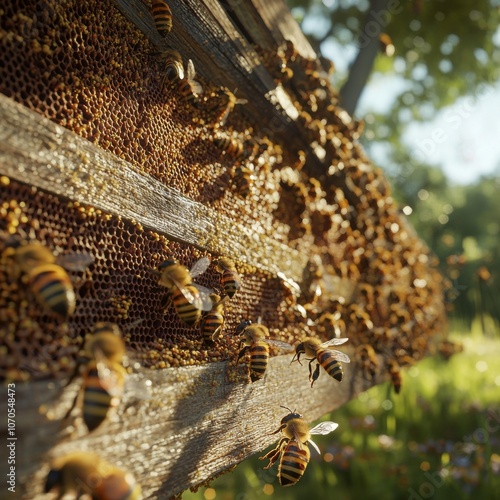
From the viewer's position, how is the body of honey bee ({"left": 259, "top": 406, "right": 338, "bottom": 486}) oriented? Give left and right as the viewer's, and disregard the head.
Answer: facing away from the viewer and to the left of the viewer

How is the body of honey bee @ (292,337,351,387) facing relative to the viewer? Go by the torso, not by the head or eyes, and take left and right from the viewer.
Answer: facing to the left of the viewer

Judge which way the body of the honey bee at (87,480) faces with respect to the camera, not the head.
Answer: to the viewer's left

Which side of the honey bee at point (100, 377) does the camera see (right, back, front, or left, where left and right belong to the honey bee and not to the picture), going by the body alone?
back

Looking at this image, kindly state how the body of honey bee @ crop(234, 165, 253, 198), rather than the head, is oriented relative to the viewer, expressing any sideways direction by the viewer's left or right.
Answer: facing away from the viewer

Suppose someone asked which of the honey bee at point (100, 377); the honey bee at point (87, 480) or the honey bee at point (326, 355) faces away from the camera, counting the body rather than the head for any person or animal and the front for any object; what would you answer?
the honey bee at point (100, 377)
